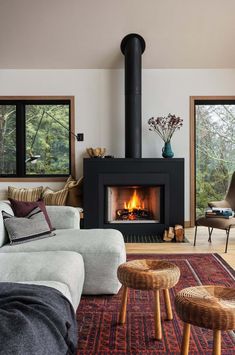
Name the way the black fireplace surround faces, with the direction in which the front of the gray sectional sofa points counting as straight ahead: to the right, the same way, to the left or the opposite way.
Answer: to the right

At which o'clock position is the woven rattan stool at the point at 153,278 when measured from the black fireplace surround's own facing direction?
The woven rattan stool is roughly at 12 o'clock from the black fireplace surround.

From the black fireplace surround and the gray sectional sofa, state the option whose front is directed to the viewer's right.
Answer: the gray sectional sofa

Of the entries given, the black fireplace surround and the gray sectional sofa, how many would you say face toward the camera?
1

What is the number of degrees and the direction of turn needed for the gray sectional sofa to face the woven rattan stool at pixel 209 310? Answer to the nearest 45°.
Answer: approximately 45° to its right

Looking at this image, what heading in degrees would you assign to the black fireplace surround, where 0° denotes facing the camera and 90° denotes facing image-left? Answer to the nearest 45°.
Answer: approximately 0°

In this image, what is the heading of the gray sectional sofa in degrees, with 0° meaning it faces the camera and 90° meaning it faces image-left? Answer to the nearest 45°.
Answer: approximately 270°

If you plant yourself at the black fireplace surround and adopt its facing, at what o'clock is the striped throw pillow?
The striped throw pillow is roughly at 3 o'clock from the black fireplace surround.
